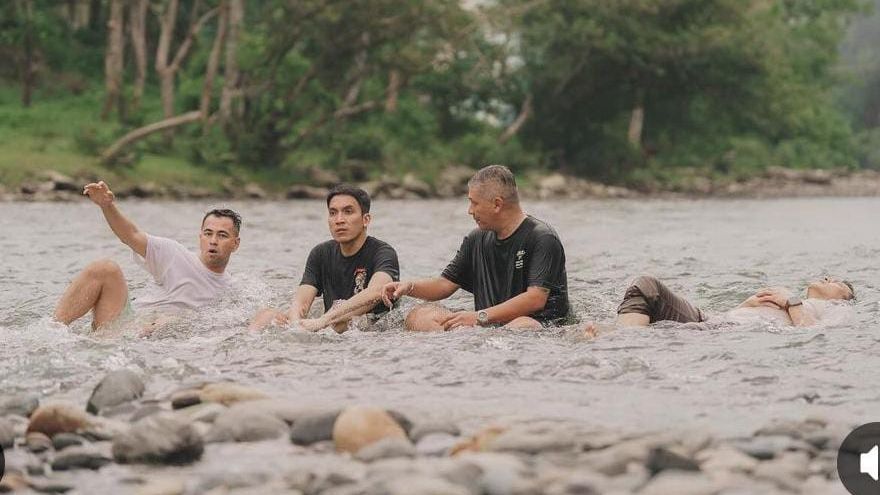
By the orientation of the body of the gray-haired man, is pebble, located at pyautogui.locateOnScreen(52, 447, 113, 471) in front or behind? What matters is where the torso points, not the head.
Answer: in front

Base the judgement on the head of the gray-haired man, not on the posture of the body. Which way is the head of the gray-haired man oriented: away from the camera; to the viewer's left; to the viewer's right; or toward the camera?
to the viewer's left

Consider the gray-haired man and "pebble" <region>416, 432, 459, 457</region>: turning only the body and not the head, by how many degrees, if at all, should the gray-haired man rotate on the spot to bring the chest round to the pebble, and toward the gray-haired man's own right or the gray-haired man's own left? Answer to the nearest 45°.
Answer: approximately 45° to the gray-haired man's own left

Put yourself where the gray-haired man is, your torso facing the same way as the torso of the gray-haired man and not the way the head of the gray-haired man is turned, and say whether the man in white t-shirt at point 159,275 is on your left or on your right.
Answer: on your right

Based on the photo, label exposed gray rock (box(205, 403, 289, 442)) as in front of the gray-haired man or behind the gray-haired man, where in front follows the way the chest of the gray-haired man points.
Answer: in front

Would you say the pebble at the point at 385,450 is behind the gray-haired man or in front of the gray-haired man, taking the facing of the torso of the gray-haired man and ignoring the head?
in front

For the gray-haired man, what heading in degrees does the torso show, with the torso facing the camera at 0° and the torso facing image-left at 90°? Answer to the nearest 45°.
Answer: approximately 45°

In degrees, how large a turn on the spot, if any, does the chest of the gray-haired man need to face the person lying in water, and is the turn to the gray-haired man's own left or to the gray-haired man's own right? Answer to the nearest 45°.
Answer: approximately 135° to the gray-haired man's own left
